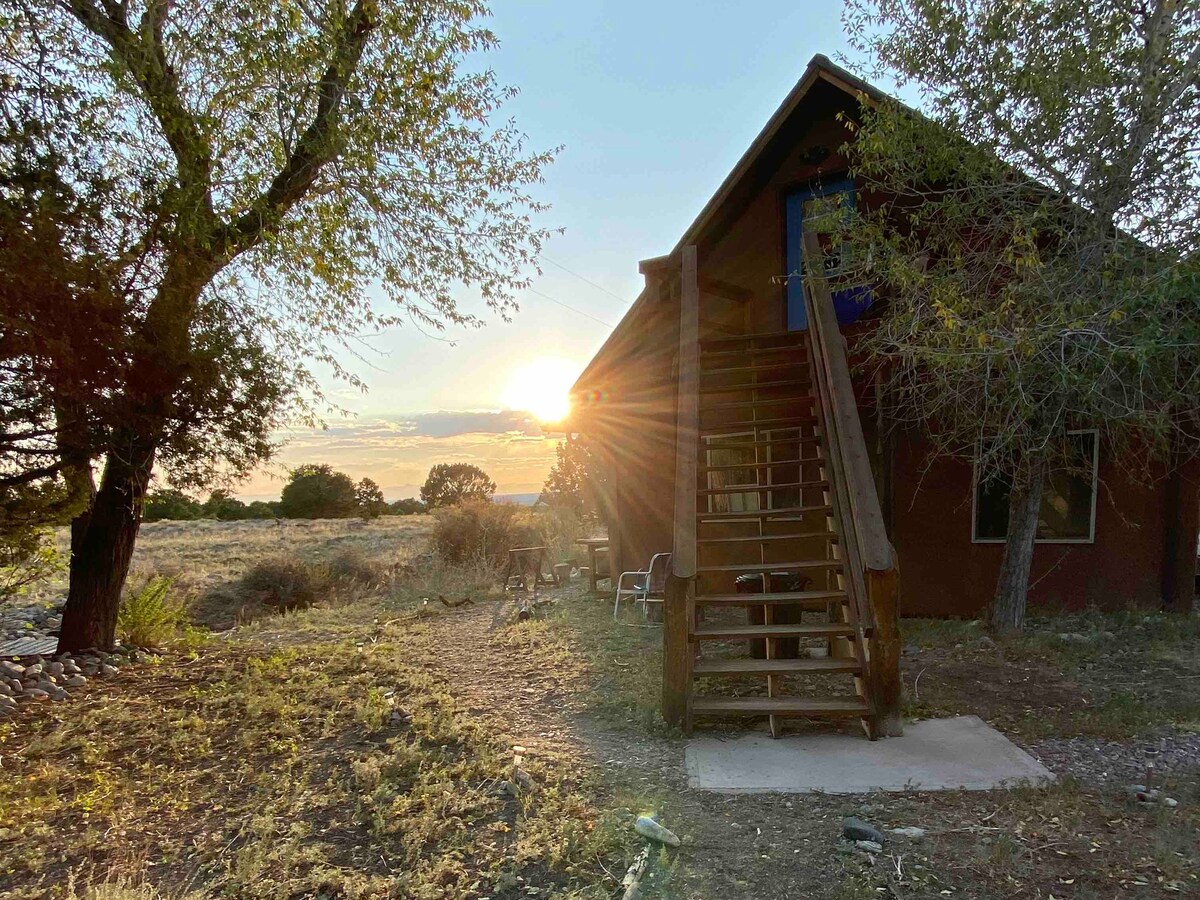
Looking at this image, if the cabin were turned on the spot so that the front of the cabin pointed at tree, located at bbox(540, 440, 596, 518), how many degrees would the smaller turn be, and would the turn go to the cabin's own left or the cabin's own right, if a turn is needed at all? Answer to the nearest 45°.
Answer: approximately 135° to the cabin's own right

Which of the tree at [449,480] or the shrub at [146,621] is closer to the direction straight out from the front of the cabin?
the shrub

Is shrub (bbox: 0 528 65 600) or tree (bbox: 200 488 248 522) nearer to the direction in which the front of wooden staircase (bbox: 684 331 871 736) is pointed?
the shrub

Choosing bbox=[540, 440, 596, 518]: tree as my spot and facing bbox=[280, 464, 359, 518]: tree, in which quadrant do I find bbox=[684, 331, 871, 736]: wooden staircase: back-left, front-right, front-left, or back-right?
back-left

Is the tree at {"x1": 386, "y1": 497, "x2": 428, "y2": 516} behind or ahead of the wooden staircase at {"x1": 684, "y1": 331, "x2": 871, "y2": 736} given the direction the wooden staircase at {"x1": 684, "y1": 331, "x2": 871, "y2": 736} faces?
behind

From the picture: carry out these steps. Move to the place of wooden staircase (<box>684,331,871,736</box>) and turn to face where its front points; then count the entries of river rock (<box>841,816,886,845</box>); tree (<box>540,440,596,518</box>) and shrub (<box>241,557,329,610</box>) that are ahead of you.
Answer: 1

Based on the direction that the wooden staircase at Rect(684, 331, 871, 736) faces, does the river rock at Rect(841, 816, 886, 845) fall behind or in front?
in front

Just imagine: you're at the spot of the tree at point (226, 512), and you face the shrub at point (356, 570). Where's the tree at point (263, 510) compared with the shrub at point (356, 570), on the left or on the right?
left

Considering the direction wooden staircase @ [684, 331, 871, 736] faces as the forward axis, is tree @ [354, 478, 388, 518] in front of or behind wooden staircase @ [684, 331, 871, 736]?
behind
